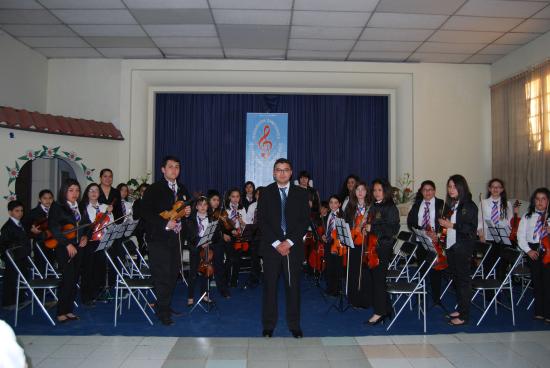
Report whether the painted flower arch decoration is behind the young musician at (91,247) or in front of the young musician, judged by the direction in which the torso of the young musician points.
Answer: behind

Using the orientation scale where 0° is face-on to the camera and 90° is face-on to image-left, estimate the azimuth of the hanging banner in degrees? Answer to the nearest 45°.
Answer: approximately 0°

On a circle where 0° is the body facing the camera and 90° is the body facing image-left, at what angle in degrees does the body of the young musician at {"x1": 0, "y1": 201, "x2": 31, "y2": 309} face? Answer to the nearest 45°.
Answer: approximately 315°

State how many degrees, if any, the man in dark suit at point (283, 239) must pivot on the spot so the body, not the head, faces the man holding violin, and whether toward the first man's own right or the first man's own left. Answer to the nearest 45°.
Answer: approximately 90° to the first man's own right

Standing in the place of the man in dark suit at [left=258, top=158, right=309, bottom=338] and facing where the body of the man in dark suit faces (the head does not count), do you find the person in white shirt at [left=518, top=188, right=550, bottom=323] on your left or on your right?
on your left

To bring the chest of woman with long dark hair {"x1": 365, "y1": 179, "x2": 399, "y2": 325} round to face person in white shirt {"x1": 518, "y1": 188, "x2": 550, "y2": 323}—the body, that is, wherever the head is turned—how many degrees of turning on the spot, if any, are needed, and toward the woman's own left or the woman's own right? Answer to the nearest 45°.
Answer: approximately 135° to the woman's own left
